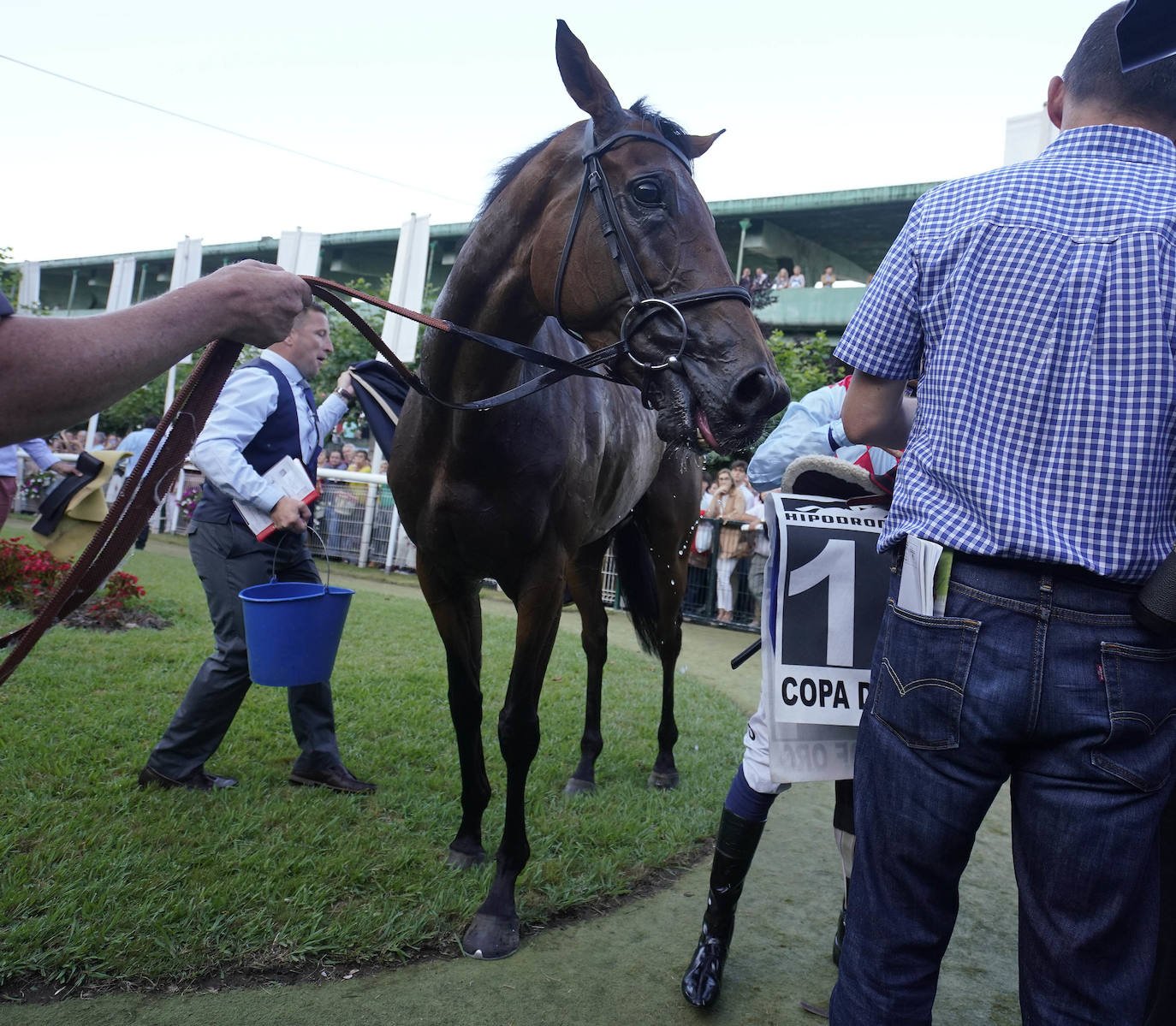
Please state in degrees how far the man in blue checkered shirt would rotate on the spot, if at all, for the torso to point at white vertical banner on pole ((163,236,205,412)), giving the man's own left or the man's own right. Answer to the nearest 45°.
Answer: approximately 45° to the man's own left

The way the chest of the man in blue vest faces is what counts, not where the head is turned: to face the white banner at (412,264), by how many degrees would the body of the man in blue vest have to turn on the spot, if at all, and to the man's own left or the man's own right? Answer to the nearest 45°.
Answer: approximately 90° to the man's own left

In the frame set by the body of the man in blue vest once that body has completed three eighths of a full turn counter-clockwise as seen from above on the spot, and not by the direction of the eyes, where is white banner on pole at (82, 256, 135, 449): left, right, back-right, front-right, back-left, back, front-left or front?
front-right

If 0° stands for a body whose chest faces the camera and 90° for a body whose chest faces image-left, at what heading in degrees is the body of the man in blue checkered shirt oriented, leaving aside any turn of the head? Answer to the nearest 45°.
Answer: approximately 180°

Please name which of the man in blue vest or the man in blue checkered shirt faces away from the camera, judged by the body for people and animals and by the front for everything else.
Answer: the man in blue checkered shirt

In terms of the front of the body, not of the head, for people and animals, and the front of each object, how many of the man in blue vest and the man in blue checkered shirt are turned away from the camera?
1

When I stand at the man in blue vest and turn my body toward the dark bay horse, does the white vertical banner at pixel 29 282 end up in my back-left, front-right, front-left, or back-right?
back-left

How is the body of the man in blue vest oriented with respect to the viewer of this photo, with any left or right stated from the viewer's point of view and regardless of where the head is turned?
facing to the right of the viewer

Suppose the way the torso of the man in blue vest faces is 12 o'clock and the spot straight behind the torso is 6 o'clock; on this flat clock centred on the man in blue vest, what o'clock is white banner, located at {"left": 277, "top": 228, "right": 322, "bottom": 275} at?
The white banner is roughly at 9 o'clock from the man in blue vest.
